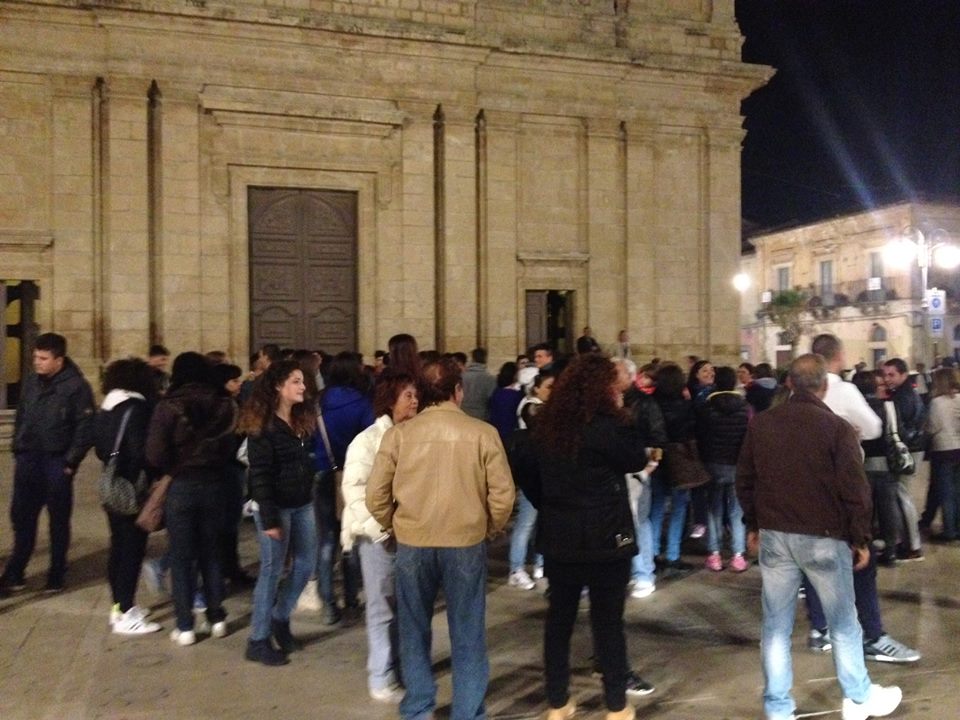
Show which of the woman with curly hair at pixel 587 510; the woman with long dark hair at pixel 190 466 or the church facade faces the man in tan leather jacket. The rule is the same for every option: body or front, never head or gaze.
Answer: the church facade

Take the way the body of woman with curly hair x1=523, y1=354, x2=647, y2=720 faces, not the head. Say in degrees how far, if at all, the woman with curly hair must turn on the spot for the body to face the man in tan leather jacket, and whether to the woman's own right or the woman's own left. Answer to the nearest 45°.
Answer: approximately 135° to the woman's own left

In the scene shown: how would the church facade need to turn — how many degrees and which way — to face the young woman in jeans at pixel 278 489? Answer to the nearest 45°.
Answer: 0° — it already faces them

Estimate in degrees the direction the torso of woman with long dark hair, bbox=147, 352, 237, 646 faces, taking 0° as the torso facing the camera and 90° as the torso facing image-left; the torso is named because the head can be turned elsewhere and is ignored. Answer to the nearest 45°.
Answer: approximately 180°

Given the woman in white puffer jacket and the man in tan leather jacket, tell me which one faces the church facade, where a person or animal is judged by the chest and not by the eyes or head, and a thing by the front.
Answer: the man in tan leather jacket

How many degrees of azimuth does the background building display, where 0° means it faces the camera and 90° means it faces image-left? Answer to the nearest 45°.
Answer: approximately 45°

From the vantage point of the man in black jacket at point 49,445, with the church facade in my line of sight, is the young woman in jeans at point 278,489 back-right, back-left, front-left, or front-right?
back-right

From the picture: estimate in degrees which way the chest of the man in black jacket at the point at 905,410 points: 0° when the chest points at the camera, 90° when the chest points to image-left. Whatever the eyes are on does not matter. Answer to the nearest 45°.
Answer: approximately 45°

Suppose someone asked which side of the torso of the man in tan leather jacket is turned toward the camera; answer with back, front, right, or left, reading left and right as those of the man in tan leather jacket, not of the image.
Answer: back
